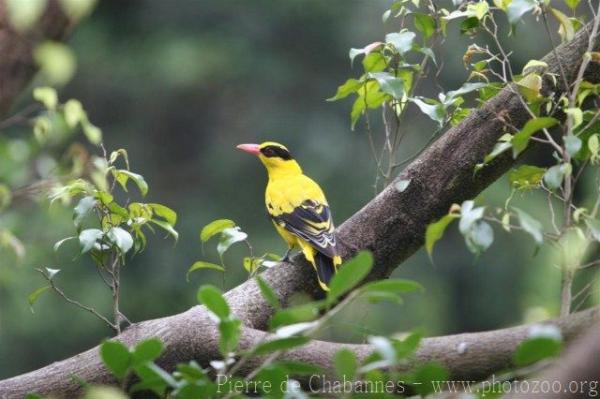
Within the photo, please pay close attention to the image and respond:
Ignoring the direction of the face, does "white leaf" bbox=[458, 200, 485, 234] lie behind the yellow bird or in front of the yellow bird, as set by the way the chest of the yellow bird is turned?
behind

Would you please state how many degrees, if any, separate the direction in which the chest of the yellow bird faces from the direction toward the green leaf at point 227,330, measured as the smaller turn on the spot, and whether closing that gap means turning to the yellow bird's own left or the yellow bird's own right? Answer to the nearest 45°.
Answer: approximately 135° to the yellow bird's own left

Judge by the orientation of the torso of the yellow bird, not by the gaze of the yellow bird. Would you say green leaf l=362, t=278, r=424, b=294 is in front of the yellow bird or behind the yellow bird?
behind

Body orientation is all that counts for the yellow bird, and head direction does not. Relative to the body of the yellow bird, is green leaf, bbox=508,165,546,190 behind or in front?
behind

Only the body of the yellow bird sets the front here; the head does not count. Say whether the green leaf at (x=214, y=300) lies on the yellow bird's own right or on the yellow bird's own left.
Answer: on the yellow bird's own left

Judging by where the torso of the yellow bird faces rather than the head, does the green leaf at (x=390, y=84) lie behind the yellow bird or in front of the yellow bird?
behind

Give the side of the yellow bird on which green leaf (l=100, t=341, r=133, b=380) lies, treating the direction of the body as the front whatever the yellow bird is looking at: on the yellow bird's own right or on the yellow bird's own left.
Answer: on the yellow bird's own left

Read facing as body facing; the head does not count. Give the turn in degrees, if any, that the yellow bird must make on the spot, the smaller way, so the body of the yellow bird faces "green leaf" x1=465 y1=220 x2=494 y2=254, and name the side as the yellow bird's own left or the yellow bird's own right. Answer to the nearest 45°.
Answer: approximately 135° to the yellow bird's own right

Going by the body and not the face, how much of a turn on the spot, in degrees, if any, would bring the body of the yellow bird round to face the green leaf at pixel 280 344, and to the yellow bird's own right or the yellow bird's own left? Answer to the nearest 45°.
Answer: approximately 135° to the yellow bird's own left

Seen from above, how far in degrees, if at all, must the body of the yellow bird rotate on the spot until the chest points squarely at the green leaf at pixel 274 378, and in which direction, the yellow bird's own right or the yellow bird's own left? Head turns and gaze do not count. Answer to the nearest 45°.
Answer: approximately 135° to the yellow bird's own left

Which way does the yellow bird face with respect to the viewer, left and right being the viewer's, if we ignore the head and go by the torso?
facing away from the viewer and to the left of the viewer

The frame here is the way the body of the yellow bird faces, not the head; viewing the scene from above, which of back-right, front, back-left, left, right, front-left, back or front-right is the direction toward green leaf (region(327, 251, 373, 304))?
back-left
